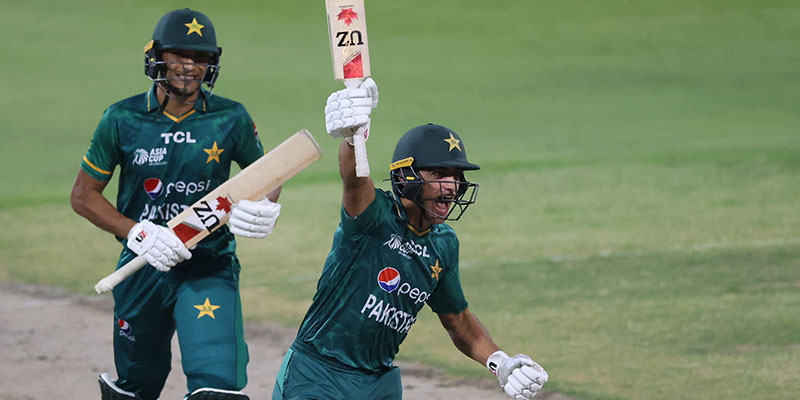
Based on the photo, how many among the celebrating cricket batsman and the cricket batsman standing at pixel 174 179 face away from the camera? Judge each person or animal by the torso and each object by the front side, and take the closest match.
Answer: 0

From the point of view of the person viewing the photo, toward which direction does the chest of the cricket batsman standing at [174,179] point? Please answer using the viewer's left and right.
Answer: facing the viewer

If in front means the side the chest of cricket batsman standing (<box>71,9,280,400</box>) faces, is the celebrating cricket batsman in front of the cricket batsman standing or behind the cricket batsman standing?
in front

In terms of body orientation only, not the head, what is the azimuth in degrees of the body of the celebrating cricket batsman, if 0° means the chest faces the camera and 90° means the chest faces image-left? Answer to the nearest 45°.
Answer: approximately 315°

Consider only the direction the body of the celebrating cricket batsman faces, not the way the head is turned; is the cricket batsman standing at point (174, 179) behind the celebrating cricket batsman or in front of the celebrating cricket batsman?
behind
